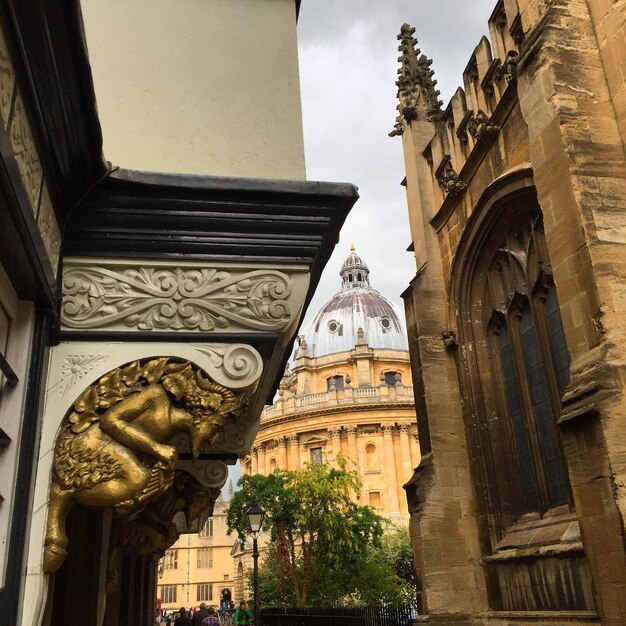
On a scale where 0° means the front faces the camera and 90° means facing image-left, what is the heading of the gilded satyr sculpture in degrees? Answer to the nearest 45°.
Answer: approximately 270°

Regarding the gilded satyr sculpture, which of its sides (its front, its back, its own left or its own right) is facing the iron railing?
left

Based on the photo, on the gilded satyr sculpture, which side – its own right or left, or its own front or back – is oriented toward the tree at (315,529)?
left

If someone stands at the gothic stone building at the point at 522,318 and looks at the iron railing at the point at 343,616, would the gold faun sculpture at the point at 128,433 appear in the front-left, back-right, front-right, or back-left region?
back-left
